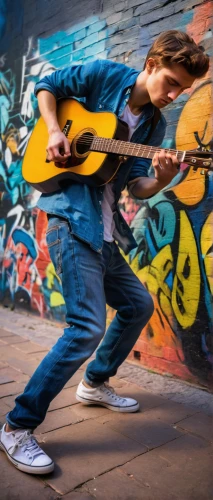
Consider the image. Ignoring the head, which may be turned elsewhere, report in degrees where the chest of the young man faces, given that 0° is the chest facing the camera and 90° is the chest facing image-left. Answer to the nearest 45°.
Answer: approximately 315°
